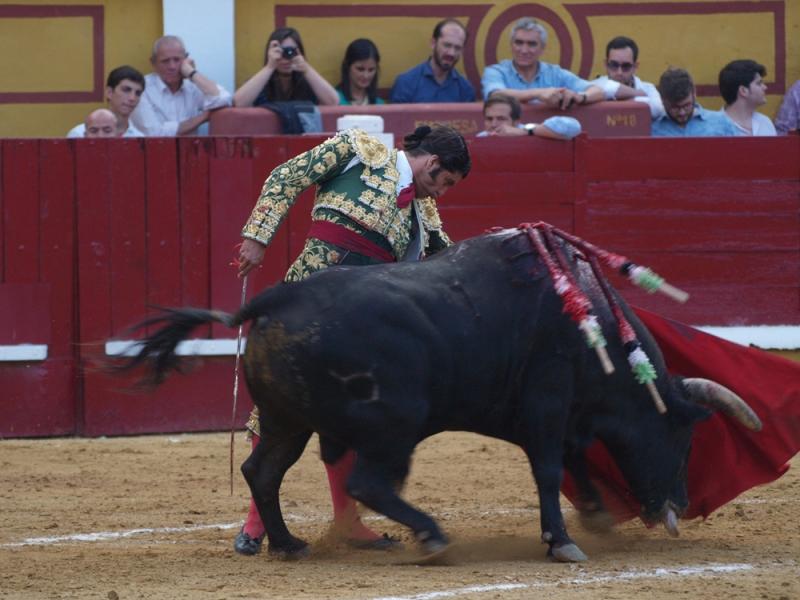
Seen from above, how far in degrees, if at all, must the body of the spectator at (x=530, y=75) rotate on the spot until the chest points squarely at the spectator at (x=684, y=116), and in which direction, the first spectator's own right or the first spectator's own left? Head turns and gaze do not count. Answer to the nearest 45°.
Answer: approximately 90° to the first spectator's own left

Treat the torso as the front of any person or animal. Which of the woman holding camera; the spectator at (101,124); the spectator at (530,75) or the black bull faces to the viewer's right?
the black bull

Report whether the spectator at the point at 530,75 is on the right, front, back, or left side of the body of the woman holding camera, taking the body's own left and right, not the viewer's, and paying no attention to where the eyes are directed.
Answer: left

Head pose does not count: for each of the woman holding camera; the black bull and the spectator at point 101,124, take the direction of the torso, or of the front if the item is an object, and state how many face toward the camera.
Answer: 2

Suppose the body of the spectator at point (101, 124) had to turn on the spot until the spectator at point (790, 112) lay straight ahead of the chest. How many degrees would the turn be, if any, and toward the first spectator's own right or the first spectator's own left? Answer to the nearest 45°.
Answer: approximately 90° to the first spectator's own left

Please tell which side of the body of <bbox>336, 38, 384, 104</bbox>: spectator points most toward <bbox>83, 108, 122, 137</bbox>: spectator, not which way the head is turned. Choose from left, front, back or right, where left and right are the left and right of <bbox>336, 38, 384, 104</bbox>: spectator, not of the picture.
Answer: right

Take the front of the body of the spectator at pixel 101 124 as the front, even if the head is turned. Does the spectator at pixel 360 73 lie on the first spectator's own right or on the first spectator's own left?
on the first spectator's own left

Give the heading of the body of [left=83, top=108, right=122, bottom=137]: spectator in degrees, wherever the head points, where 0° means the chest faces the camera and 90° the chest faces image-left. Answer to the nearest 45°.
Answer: approximately 0°

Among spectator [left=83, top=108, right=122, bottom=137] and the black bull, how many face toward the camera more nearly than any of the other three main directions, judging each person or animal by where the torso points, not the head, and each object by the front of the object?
1

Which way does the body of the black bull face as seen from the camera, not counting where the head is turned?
to the viewer's right

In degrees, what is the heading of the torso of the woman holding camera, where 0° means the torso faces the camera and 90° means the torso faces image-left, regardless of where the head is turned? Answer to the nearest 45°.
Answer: approximately 0°

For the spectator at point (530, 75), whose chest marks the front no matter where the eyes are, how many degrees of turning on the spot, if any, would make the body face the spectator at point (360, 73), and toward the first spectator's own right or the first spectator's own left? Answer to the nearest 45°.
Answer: approximately 90° to the first spectator's own right
